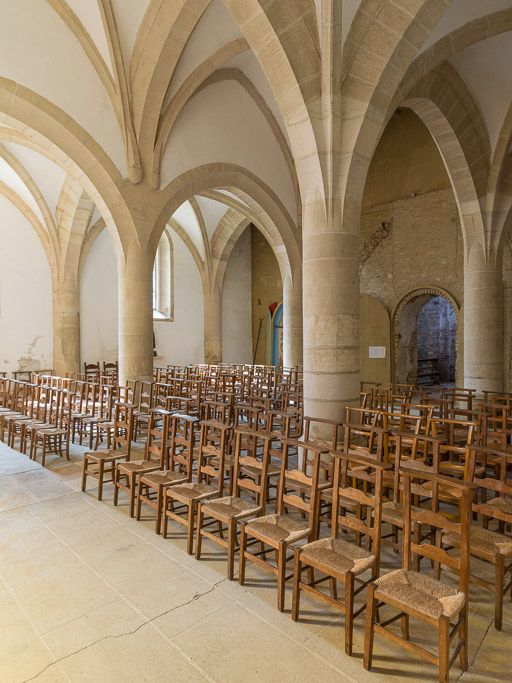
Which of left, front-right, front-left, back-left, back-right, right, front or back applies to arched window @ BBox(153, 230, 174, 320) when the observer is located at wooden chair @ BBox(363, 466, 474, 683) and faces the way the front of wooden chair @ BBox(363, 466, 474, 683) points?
right

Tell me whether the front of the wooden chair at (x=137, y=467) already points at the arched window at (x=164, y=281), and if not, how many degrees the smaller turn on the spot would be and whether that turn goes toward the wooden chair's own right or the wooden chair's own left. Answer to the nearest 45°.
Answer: approximately 135° to the wooden chair's own right

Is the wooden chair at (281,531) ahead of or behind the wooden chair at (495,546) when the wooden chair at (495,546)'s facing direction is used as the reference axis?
ahead

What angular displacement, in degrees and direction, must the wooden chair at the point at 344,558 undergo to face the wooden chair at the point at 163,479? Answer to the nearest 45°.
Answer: approximately 90° to its right

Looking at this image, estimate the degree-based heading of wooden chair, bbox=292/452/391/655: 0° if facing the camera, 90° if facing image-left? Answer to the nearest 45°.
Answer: approximately 45°

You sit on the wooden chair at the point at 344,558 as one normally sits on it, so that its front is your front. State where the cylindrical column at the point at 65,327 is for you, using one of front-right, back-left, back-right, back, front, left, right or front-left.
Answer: right

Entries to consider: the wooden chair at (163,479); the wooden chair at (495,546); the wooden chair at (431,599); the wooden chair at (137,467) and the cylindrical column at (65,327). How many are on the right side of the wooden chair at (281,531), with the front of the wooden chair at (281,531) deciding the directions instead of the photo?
3

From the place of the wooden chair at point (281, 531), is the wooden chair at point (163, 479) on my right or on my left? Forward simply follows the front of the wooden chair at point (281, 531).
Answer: on my right

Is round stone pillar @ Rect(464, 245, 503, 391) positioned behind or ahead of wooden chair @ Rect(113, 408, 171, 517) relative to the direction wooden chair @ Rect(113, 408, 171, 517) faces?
behind

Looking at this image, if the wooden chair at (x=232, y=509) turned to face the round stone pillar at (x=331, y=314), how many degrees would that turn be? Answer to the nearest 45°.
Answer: approximately 180°

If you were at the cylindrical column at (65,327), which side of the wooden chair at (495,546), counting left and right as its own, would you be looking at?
right

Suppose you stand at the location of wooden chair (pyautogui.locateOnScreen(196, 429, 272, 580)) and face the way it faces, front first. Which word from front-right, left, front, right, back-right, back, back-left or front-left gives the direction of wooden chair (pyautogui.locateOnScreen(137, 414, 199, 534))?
right

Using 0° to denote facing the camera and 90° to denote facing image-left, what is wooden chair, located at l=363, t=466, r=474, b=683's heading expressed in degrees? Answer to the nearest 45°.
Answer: approximately 45°

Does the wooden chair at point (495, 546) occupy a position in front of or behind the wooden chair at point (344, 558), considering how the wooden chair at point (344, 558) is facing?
behind

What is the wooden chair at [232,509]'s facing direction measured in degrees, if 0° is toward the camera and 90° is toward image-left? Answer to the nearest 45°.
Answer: approximately 45°

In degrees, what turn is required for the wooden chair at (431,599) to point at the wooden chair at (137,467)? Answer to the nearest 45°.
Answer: approximately 90° to its right

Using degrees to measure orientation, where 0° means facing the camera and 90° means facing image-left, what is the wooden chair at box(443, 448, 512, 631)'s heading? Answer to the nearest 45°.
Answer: approximately 45°
